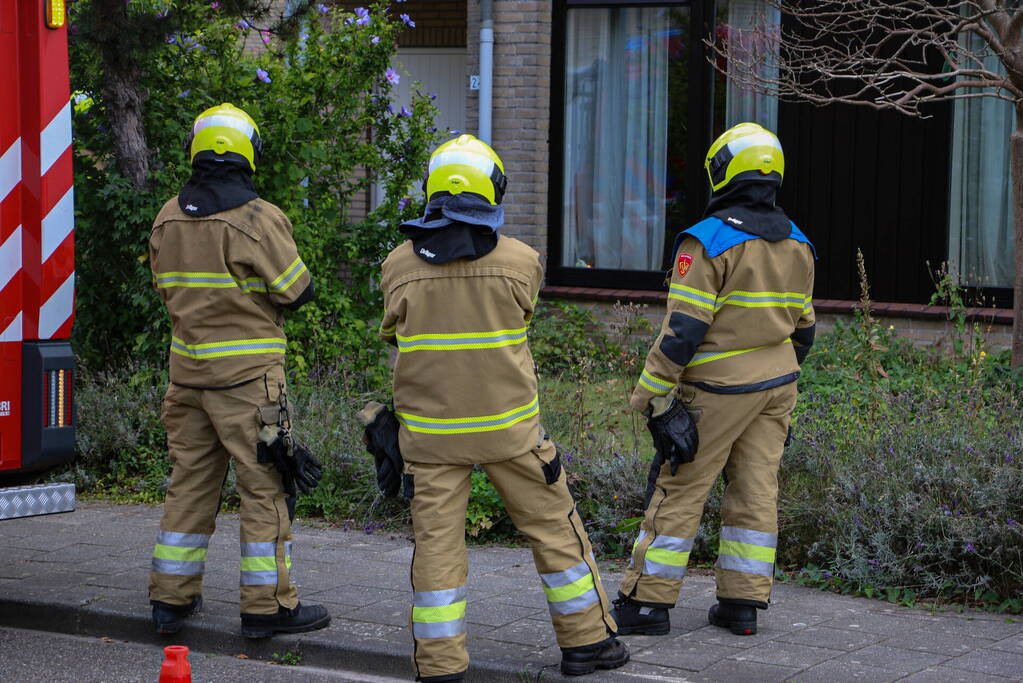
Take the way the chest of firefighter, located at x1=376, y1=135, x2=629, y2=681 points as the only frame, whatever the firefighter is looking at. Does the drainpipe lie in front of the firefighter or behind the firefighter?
in front

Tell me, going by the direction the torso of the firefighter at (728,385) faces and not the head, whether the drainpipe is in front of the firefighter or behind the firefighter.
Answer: in front

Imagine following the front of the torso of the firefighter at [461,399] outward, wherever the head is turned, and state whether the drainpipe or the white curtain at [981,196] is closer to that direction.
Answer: the drainpipe

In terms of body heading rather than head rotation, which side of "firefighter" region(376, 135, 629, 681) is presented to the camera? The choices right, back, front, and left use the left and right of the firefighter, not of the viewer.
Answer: back

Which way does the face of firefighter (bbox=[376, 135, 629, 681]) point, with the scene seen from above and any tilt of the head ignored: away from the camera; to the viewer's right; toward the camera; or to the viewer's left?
away from the camera

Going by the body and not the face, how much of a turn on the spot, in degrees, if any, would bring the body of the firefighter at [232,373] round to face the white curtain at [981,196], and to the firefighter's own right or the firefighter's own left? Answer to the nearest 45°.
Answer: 0° — they already face it

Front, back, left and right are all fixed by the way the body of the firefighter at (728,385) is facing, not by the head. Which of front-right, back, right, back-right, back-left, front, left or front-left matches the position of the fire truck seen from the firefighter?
front-left

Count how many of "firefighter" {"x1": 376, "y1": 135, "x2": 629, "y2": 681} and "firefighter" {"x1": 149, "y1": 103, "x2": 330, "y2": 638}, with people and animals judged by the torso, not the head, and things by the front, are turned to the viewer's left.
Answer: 0

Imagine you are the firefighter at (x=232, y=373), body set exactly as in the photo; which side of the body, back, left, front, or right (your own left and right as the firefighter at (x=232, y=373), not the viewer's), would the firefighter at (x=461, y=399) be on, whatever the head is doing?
right

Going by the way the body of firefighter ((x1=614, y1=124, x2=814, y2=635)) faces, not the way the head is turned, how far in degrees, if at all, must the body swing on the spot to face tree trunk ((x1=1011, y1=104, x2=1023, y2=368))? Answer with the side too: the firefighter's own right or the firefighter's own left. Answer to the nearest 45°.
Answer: approximately 90° to the firefighter's own right

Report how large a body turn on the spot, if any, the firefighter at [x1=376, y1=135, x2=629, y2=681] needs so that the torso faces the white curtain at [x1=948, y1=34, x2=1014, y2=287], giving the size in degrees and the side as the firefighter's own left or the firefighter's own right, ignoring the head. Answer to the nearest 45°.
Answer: approximately 45° to the firefighter's own right

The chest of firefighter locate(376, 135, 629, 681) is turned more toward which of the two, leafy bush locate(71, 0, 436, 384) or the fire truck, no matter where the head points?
the leafy bush

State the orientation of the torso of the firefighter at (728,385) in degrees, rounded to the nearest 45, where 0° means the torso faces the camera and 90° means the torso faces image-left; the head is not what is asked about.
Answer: approximately 135°

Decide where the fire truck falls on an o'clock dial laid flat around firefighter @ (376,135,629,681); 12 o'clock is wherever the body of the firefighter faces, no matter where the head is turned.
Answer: The fire truck is roughly at 10 o'clock from the firefighter.

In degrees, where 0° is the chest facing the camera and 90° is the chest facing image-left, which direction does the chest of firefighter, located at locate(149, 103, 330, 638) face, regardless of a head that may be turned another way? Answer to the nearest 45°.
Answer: approximately 225°
